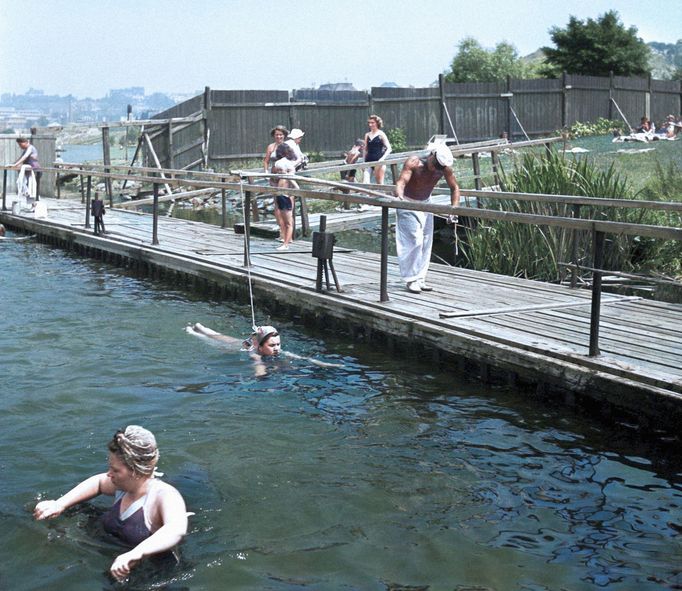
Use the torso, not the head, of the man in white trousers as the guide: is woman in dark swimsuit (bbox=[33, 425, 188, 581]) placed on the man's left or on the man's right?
on the man's right

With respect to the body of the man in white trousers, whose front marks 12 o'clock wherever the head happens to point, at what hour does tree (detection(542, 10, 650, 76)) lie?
The tree is roughly at 8 o'clock from the man in white trousers.

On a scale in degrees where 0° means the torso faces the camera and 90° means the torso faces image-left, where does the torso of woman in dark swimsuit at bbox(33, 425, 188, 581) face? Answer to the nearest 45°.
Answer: approximately 45°

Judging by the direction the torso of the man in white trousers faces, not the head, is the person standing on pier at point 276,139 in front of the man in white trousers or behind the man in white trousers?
behind

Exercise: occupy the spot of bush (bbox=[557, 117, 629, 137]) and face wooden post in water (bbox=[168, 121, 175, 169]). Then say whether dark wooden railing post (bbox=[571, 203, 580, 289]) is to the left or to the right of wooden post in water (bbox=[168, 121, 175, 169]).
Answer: left

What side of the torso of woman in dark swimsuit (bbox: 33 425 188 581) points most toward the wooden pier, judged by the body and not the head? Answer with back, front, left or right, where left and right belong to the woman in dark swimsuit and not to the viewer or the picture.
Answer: back

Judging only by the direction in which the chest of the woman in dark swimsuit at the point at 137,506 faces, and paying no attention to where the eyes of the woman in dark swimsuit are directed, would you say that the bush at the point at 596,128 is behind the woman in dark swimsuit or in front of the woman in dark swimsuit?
behind

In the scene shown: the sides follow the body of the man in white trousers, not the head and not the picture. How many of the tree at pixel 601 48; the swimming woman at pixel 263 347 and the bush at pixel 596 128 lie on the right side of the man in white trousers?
1

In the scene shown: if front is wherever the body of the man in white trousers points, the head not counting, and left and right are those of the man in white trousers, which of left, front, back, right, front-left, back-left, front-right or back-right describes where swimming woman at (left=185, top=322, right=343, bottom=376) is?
right

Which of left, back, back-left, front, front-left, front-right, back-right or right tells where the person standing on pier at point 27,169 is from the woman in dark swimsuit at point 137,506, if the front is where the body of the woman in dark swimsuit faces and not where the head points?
back-right
